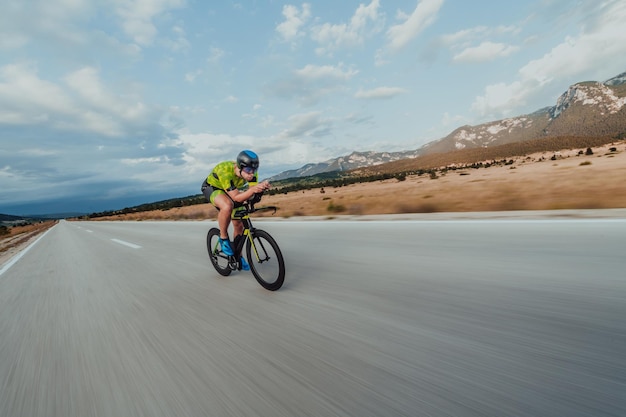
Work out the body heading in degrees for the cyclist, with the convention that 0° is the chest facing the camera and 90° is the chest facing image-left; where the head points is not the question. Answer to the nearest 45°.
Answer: approximately 315°

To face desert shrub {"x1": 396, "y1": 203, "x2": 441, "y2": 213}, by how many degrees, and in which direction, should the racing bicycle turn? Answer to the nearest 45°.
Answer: approximately 90° to its left

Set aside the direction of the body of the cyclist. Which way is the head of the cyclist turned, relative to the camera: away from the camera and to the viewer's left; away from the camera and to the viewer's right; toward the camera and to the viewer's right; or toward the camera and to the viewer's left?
toward the camera and to the viewer's right

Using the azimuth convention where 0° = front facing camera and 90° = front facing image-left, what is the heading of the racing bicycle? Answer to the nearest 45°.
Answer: approximately 315°

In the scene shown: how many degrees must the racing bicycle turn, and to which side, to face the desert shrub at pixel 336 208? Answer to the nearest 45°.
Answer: approximately 90° to its left

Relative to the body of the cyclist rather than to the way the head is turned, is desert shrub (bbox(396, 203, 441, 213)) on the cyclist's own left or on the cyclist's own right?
on the cyclist's own left
